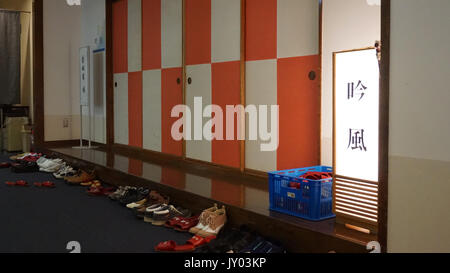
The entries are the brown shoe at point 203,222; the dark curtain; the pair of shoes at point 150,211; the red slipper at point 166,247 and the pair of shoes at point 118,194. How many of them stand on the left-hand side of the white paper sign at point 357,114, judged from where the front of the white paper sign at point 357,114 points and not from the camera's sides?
0

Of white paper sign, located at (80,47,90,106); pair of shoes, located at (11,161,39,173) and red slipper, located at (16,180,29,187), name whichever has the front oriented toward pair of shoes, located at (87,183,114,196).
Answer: the white paper sign

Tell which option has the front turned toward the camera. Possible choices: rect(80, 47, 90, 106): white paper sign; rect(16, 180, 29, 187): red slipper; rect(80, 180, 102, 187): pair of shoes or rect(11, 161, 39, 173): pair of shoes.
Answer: the white paper sign

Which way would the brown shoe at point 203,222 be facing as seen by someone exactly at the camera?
facing the viewer and to the left of the viewer

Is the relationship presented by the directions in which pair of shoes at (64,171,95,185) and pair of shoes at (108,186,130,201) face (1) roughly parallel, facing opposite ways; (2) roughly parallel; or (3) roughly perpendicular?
roughly parallel

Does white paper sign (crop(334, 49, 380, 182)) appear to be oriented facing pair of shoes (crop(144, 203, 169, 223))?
no

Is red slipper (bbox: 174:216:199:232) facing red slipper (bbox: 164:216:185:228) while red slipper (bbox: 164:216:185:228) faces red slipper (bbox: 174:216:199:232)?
no

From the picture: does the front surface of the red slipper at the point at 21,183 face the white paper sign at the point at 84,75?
no

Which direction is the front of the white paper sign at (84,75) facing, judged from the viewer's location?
facing the viewer

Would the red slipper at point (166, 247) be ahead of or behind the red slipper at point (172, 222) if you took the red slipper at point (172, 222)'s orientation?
ahead

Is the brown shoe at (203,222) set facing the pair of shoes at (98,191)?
no

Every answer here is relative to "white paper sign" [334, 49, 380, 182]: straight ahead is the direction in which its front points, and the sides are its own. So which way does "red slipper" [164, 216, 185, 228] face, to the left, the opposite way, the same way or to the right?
the same way

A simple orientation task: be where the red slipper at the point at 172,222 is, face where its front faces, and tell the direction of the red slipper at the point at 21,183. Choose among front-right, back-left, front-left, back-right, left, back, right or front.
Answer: right

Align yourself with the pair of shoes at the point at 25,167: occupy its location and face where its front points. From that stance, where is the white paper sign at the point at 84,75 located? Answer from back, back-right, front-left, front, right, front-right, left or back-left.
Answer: back-right

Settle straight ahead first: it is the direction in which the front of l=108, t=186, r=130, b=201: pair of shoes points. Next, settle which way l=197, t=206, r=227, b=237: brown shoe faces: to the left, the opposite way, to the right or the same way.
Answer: the same way

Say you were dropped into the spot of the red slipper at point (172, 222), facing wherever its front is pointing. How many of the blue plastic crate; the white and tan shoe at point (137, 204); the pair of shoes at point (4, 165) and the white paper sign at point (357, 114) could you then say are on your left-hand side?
2

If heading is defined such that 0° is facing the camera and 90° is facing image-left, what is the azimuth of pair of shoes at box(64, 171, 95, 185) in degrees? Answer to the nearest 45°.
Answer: approximately 45°

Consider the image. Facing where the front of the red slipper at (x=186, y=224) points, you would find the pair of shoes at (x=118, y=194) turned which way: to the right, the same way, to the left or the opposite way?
the same way
